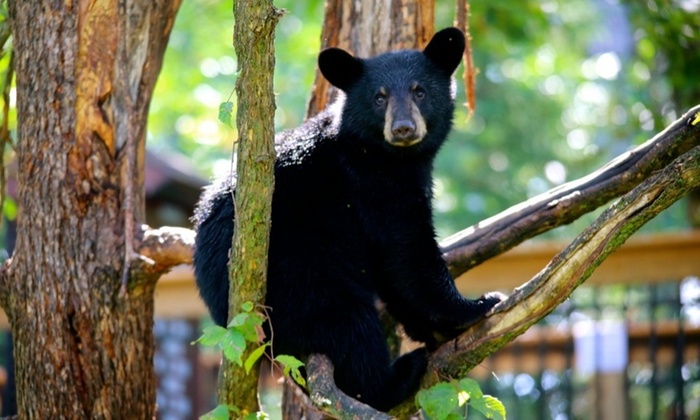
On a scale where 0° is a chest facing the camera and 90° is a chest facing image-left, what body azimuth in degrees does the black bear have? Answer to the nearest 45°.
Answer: approximately 315°

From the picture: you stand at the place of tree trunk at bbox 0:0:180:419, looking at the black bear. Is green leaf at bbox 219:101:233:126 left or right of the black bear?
right

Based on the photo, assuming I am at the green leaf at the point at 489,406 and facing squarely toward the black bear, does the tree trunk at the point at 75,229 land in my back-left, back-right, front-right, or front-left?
front-left

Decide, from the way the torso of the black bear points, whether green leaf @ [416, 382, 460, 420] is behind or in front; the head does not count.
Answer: in front

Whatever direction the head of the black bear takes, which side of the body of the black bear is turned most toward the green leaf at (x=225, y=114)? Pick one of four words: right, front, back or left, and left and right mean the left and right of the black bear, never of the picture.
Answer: right

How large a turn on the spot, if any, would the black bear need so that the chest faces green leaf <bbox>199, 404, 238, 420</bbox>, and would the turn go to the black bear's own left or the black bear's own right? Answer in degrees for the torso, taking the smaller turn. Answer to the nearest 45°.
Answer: approximately 90° to the black bear's own right

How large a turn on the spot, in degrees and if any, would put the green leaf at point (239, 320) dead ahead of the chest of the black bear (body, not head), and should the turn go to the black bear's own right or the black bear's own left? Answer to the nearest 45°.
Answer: approximately 90° to the black bear's own right

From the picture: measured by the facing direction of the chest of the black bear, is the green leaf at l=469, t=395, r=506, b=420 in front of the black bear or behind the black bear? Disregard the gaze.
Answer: in front

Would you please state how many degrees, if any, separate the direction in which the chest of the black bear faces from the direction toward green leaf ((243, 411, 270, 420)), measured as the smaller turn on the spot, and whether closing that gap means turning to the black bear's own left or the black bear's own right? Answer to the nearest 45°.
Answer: approximately 90° to the black bear's own right
